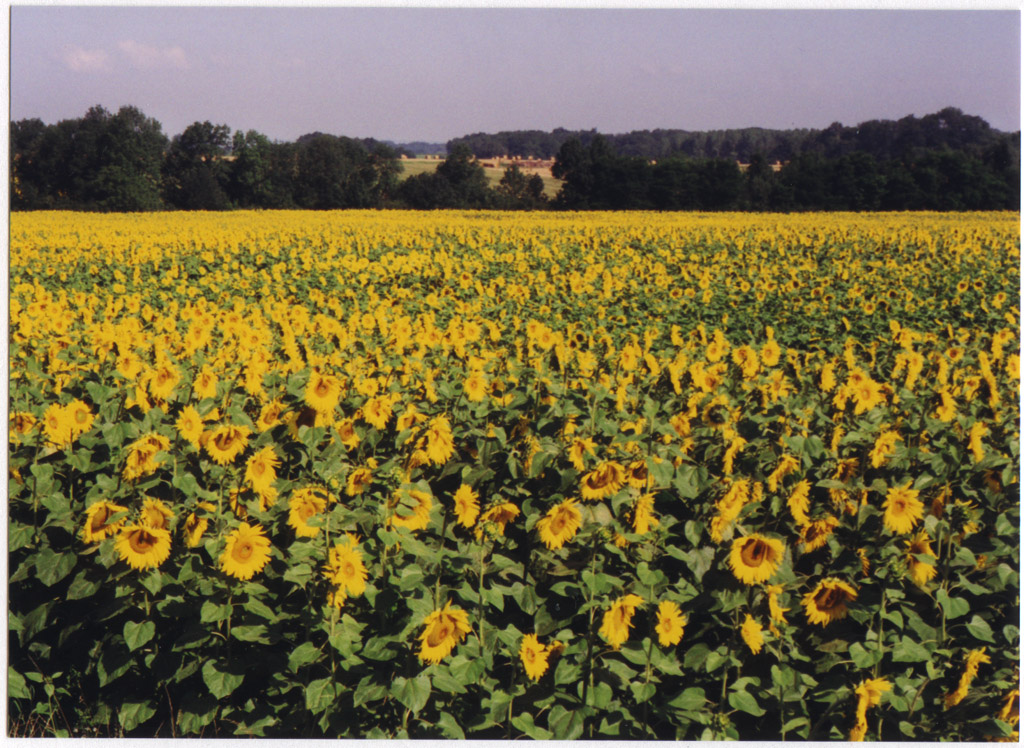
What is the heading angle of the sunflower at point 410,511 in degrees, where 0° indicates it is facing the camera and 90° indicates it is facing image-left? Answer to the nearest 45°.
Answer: approximately 0°

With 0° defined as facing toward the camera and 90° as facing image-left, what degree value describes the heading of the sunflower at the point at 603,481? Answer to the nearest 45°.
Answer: approximately 45°

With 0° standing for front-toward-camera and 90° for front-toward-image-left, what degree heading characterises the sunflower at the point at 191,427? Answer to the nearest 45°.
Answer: approximately 45°

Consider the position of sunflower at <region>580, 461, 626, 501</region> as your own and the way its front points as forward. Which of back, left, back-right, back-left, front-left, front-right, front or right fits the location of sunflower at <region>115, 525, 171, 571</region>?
front-right

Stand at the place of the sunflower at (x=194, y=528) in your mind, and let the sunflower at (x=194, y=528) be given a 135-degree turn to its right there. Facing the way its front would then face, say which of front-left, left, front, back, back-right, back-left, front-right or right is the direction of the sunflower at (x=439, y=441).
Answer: right
